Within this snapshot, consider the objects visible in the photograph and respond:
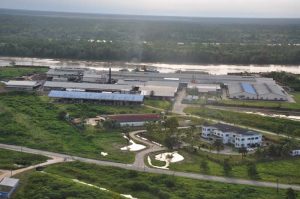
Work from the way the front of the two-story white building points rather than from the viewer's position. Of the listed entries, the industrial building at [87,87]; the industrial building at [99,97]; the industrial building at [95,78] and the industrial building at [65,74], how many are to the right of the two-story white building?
4

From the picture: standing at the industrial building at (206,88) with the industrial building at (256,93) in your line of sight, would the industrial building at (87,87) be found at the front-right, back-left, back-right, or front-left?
back-right

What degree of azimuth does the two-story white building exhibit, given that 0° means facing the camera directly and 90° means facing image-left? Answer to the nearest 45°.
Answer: approximately 45°

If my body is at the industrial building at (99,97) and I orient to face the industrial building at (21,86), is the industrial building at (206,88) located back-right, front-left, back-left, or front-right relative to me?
back-right

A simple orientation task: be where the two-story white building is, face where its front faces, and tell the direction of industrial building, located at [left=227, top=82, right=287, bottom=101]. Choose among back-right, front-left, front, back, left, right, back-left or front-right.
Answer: back-right

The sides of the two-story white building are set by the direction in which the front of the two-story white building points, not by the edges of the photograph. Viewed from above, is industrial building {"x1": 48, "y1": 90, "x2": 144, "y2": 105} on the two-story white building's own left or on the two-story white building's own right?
on the two-story white building's own right

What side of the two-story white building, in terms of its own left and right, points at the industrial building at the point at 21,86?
right

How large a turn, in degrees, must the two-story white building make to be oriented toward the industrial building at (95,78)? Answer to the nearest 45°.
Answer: approximately 90° to its right

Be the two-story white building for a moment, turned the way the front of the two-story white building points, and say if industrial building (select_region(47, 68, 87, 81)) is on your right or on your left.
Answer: on your right
